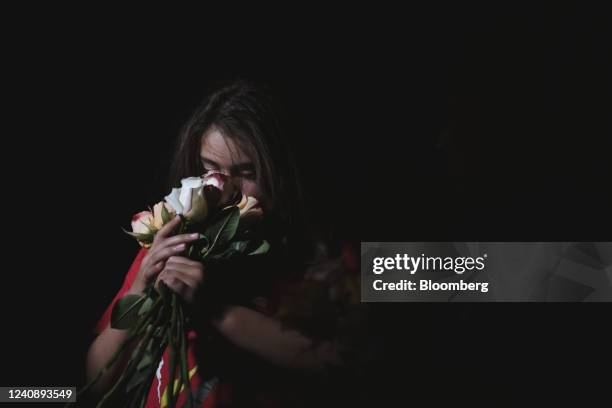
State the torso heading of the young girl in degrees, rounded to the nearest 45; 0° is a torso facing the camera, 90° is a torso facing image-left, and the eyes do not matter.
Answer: approximately 45°
